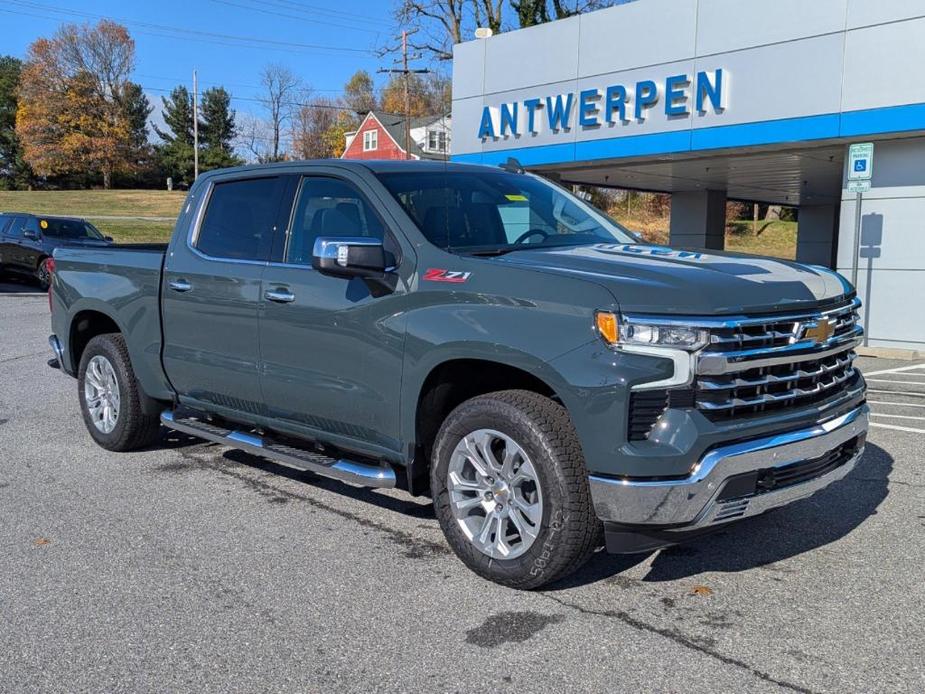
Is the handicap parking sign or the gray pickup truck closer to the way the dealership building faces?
the gray pickup truck

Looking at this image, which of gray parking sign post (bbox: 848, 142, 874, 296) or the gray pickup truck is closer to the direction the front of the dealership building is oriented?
the gray pickup truck

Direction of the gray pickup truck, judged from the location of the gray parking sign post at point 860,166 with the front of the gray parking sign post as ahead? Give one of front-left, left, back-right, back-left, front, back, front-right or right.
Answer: front

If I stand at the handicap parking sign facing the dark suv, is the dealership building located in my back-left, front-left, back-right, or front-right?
front-right

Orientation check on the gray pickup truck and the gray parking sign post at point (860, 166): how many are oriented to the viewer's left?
0

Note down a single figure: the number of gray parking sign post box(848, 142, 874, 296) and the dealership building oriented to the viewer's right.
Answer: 0

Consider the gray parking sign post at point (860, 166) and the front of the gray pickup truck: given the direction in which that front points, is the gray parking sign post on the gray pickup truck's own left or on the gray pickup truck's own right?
on the gray pickup truck's own left

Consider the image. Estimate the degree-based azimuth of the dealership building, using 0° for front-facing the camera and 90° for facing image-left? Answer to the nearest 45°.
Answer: approximately 45°

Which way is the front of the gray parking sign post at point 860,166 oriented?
toward the camera

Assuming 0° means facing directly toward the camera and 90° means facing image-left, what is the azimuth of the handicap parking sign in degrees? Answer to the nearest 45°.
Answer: approximately 0°

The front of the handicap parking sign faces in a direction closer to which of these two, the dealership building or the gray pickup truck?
the gray pickup truck

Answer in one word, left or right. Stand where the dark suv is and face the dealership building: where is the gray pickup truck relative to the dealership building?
right

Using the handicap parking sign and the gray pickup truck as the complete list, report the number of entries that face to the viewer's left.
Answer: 0

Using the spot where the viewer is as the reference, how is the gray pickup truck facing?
facing the viewer and to the right of the viewer

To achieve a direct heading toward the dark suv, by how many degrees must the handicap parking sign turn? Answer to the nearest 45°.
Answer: approximately 90° to its right

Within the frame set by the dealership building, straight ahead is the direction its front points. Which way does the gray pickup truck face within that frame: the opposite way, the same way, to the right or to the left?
to the left
